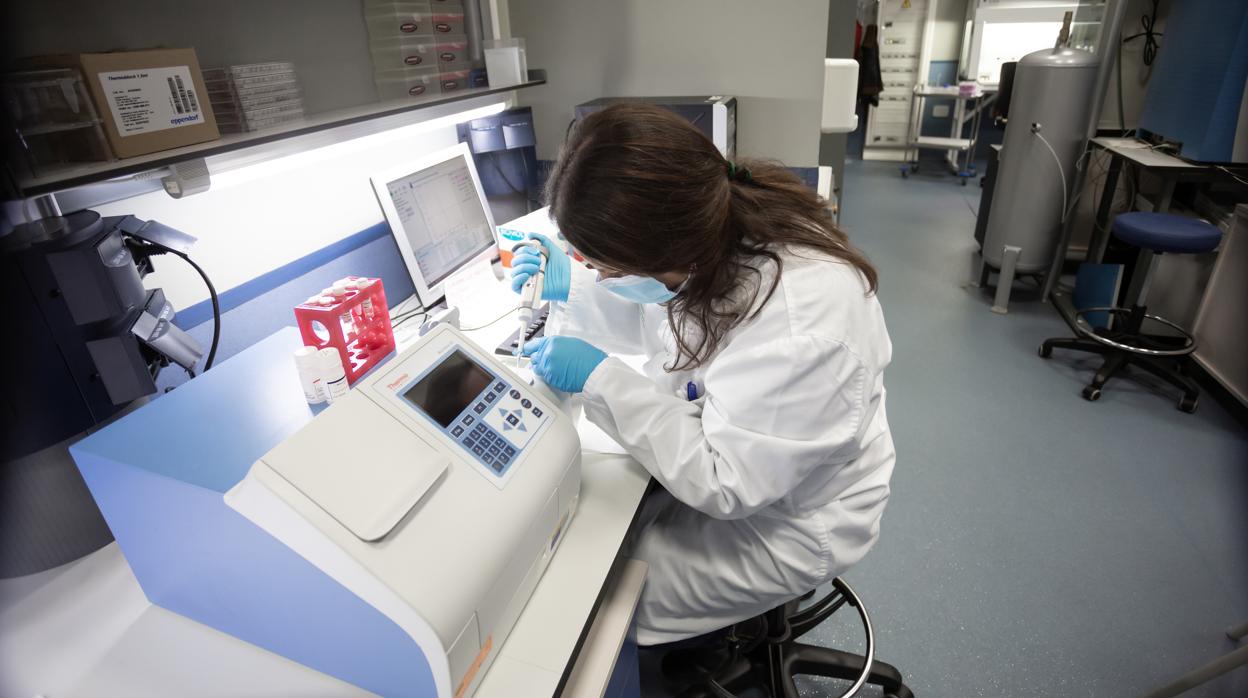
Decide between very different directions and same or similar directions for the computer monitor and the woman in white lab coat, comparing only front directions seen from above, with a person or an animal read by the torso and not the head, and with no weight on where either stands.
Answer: very different directions

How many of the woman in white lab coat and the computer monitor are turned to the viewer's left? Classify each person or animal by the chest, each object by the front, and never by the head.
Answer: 1

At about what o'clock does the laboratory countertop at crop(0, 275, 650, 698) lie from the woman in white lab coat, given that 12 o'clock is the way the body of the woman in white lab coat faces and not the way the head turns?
The laboratory countertop is roughly at 11 o'clock from the woman in white lab coat.

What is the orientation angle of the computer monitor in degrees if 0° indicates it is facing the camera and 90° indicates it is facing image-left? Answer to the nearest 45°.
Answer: approximately 315°

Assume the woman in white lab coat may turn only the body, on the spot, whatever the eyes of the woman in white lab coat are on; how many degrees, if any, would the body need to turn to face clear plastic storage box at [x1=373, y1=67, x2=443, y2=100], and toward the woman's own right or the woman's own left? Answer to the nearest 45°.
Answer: approximately 45° to the woman's own right

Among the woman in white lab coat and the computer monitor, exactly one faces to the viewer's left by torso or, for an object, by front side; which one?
the woman in white lab coat

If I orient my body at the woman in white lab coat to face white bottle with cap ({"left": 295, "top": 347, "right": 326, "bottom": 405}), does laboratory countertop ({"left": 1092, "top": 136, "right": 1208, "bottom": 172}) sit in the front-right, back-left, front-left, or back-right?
back-right

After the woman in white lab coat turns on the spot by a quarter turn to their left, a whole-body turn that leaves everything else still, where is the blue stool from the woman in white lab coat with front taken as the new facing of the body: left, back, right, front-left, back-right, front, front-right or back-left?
back-left

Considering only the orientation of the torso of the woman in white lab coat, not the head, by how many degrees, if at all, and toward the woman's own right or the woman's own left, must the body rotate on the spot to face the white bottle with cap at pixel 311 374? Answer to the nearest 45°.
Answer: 0° — they already face it

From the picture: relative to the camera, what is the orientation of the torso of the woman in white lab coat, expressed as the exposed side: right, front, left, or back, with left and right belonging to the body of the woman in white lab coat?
left

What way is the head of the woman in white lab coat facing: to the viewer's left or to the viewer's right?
to the viewer's left

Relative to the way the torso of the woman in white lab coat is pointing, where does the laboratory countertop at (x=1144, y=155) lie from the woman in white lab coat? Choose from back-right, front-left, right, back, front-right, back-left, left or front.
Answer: back-right
